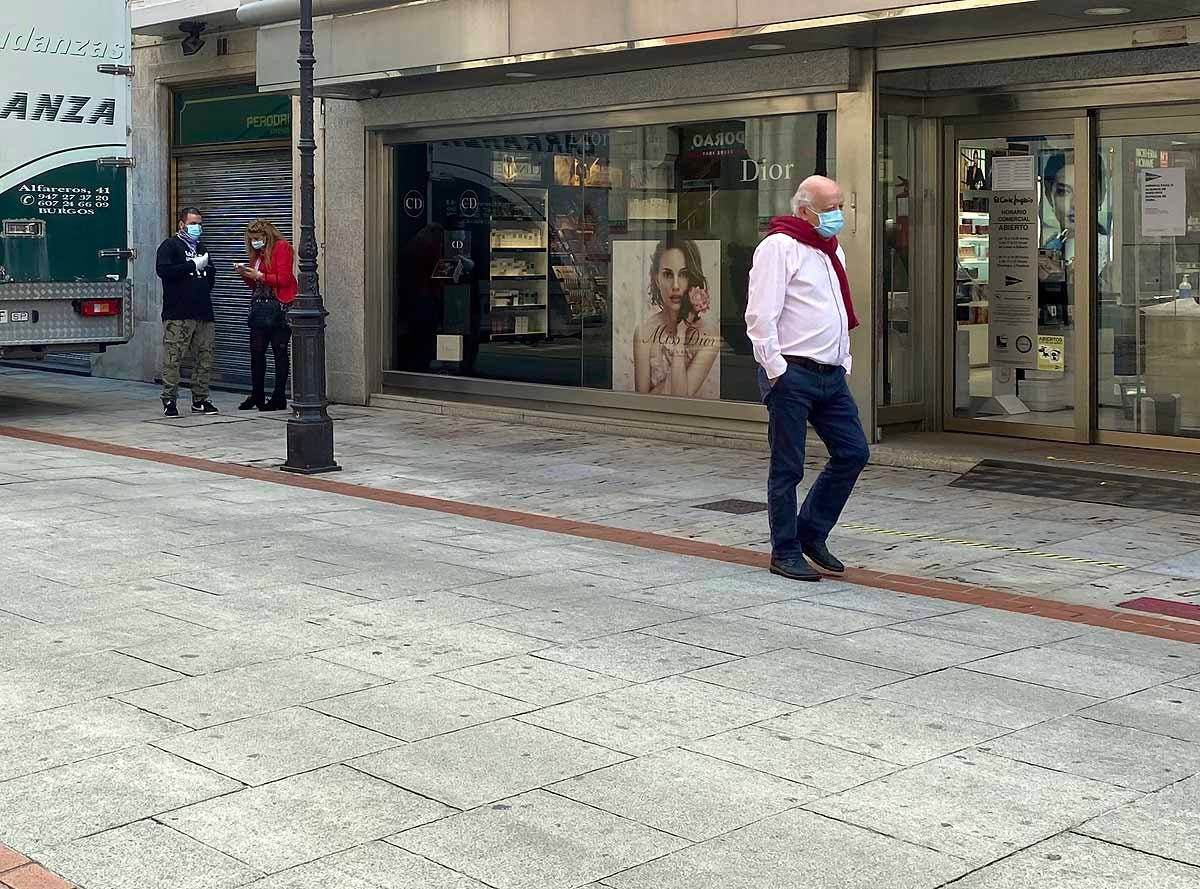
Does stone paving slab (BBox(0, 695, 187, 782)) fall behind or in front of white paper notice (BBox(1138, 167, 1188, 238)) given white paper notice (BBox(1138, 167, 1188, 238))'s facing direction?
in front

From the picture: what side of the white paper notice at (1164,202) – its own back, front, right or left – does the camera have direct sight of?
front

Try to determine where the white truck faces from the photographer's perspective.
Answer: facing away from the viewer

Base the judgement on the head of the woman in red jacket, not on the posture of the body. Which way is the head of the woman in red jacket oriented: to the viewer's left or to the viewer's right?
to the viewer's left

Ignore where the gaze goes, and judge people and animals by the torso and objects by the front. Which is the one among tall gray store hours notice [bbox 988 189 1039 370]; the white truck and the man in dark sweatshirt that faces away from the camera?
the white truck

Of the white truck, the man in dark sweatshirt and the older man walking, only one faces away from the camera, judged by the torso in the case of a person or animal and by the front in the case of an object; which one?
the white truck

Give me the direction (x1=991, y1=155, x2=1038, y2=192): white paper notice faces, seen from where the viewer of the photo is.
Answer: facing the viewer

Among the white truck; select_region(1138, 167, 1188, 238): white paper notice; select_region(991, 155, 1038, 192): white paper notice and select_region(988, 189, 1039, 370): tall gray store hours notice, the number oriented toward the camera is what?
3

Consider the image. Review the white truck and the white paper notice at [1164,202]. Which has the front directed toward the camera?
the white paper notice

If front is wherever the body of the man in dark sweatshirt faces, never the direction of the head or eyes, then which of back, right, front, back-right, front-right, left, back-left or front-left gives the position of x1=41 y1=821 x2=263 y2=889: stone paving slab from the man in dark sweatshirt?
front-right

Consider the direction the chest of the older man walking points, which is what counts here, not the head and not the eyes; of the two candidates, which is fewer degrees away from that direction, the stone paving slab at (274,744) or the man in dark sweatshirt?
the stone paving slab

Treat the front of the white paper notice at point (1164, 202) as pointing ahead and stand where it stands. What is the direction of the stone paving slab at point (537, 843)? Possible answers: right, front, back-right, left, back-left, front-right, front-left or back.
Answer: front

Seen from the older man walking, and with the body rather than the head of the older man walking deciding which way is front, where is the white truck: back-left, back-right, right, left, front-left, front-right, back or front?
back

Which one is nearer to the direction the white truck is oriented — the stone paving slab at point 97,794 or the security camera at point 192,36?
the security camera

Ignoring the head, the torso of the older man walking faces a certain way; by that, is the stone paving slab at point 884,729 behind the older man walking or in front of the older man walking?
in front

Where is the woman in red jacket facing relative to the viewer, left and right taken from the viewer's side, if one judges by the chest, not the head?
facing the viewer and to the left of the viewer
